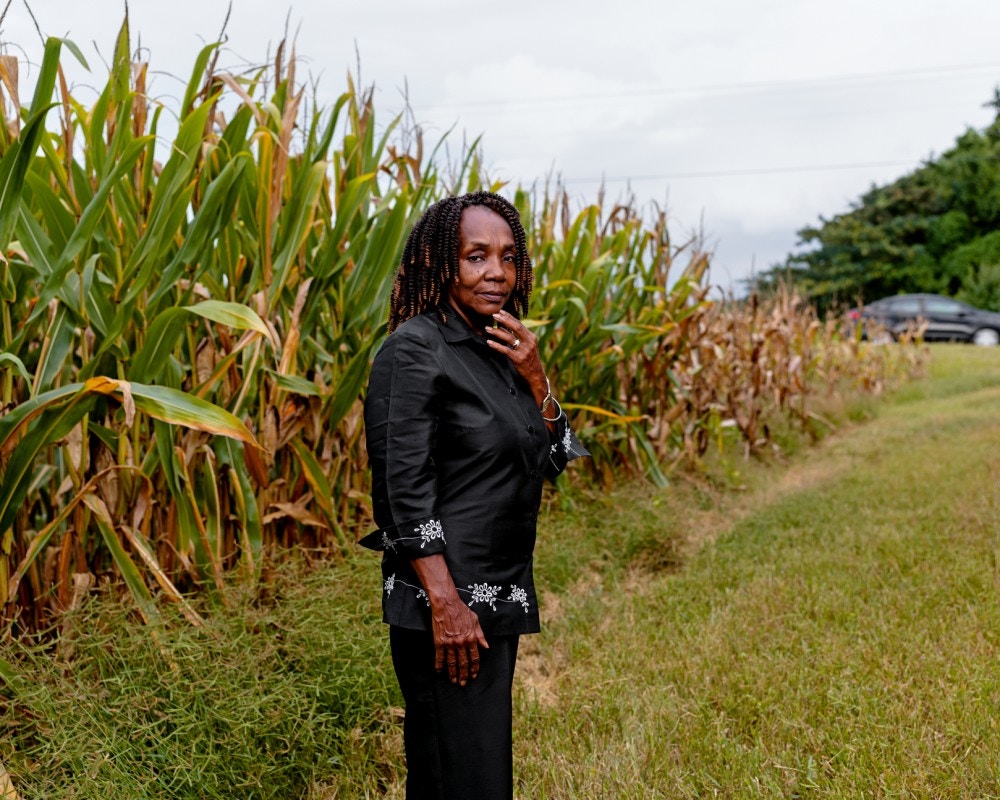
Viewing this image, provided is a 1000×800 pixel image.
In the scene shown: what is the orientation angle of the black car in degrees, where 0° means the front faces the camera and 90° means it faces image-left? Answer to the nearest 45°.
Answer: approximately 270°

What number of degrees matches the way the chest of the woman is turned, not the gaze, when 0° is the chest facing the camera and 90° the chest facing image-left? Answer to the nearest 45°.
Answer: approximately 315°

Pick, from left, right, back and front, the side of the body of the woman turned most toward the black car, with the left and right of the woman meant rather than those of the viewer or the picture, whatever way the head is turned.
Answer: left

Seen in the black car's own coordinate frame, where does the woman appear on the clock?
The woman is roughly at 3 o'clock from the black car.

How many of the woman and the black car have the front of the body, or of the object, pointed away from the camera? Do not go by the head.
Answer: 0
